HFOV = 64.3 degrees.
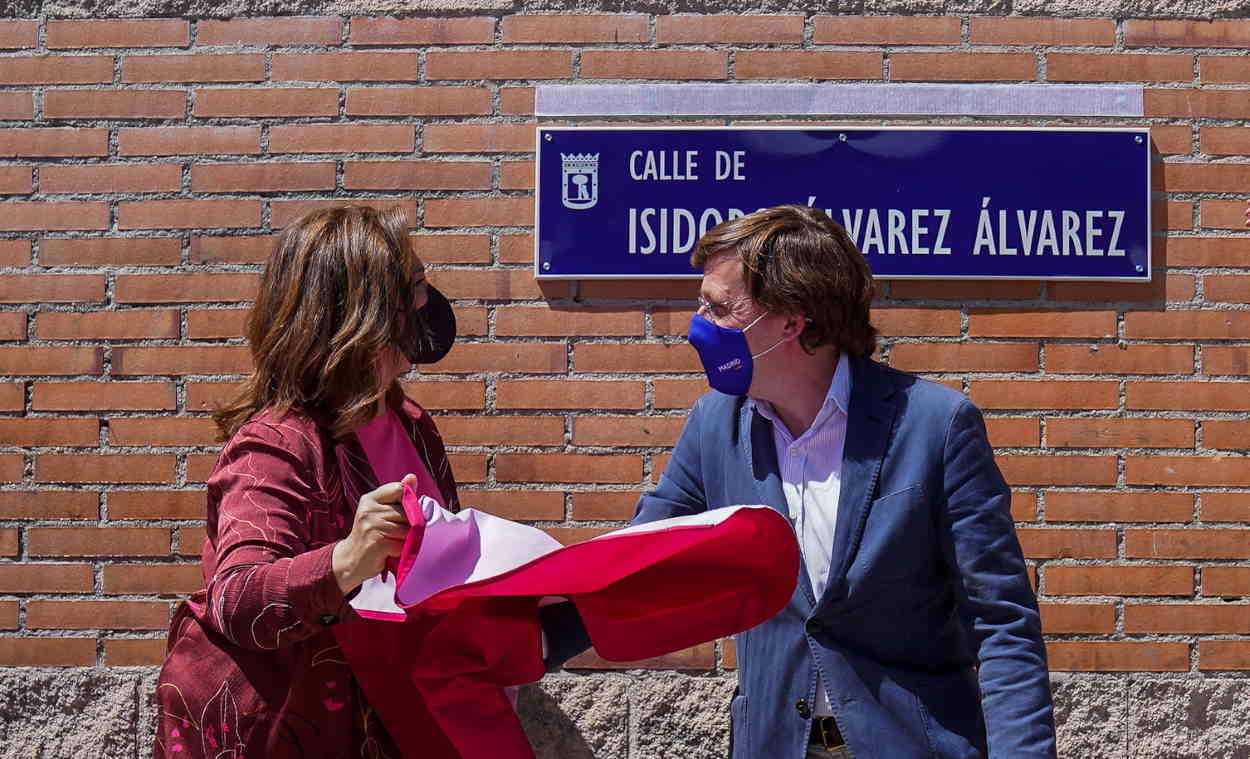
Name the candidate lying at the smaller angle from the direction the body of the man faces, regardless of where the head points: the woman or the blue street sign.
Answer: the woman

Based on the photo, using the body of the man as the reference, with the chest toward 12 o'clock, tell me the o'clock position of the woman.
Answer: The woman is roughly at 1 o'clock from the man.

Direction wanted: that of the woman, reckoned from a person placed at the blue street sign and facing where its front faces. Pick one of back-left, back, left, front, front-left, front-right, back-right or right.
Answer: front-right

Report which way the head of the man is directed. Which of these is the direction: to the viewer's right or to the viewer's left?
to the viewer's left

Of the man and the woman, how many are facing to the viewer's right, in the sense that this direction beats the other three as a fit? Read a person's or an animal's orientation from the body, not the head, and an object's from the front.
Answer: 1

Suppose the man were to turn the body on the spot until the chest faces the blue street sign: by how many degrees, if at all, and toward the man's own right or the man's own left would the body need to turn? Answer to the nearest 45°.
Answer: approximately 135° to the man's own right

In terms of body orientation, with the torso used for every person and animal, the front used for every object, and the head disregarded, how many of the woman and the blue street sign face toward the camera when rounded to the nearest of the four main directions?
1

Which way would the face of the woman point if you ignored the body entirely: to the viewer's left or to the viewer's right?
to the viewer's right

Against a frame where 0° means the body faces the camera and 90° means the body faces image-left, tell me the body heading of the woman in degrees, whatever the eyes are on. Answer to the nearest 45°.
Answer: approximately 270°

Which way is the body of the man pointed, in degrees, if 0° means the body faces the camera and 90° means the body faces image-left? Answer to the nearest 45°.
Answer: approximately 45°

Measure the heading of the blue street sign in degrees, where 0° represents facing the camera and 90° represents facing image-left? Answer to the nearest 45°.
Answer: approximately 0°
